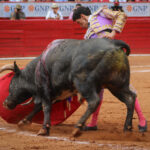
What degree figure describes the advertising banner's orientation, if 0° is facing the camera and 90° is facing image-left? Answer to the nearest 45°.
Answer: approximately 0°

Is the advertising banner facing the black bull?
yes

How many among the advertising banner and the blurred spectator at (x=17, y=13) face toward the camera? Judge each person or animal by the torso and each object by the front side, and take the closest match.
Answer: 2

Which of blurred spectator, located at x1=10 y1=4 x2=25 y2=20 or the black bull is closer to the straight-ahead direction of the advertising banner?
the black bull

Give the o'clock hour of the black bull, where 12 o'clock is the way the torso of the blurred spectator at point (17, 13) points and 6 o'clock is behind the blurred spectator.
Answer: The black bull is roughly at 12 o'clock from the blurred spectator.
